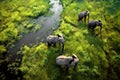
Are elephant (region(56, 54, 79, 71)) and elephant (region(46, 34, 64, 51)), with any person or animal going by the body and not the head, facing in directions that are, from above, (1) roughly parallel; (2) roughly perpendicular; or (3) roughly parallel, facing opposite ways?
roughly parallel

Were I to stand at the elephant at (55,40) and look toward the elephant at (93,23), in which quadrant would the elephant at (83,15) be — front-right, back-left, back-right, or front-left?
front-left

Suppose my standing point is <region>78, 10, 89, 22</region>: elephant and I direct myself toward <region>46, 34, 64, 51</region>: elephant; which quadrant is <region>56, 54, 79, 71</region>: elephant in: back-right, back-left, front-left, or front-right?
front-left

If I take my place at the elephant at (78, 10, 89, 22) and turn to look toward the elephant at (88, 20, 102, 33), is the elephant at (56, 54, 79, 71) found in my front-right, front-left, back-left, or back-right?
front-right

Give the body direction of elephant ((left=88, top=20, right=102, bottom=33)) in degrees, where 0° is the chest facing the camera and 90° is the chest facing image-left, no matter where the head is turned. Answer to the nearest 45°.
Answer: approximately 270°

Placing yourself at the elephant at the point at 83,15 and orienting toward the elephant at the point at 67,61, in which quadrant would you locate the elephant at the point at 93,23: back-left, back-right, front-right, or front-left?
front-left

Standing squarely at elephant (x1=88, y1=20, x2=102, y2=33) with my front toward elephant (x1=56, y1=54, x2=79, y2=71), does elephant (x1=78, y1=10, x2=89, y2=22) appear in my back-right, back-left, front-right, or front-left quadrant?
back-right
